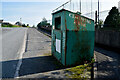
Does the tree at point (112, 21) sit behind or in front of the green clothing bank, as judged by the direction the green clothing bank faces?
behind
